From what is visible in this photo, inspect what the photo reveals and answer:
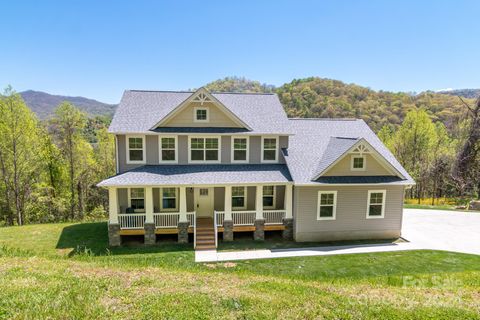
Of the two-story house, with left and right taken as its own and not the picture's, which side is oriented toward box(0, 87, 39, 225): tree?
right

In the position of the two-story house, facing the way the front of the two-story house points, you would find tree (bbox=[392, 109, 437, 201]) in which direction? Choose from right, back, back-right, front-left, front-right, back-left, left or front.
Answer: back-left

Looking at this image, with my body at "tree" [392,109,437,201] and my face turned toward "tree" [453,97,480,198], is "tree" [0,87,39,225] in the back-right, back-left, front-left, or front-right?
back-right

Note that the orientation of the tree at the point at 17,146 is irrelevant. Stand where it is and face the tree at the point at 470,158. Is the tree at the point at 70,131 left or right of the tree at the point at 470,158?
left

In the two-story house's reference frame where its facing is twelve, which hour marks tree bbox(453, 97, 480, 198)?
The tree is roughly at 8 o'clock from the two-story house.

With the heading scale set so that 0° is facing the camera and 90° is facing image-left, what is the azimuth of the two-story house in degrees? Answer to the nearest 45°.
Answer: approximately 0°

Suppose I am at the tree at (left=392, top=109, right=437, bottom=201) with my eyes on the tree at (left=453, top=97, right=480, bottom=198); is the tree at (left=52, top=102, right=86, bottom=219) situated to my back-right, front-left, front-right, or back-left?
back-right

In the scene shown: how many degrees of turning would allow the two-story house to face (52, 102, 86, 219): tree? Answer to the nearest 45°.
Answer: approximately 135° to its right

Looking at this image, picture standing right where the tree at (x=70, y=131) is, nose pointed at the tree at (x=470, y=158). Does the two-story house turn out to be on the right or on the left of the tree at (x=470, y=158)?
right
